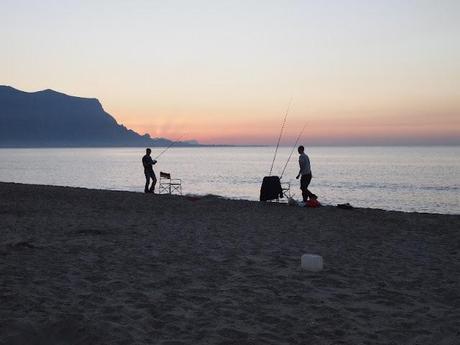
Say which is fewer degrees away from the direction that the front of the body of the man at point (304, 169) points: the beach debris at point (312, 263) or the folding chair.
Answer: the folding chair

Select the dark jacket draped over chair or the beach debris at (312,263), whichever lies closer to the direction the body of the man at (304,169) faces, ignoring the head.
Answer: the dark jacket draped over chair

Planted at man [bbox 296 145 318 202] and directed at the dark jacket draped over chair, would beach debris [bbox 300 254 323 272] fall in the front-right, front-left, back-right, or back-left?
back-left
